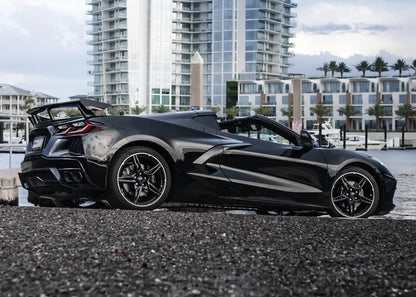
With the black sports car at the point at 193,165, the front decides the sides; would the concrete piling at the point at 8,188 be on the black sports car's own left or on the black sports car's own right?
on the black sports car's own left

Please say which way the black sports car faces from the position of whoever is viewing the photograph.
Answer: facing away from the viewer and to the right of the viewer
